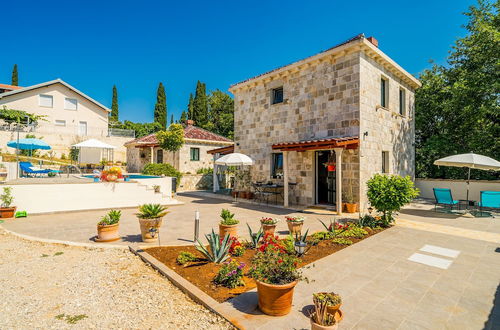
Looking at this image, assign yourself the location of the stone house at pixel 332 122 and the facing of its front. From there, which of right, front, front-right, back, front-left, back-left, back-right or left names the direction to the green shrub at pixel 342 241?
front-left

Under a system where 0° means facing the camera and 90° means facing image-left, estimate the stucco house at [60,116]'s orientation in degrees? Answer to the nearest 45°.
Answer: approximately 315°

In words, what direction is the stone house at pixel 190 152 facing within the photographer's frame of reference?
facing the viewer

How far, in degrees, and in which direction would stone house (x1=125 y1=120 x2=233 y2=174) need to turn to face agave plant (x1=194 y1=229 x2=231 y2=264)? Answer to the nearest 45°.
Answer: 0° — it already faces it

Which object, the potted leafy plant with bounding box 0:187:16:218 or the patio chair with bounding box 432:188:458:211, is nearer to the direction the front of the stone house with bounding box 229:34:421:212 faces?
the potted leafy plant

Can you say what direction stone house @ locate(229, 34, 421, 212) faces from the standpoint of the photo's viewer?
facing the viewer and to the left of the viewer

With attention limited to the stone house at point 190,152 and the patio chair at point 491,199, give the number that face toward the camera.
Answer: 1

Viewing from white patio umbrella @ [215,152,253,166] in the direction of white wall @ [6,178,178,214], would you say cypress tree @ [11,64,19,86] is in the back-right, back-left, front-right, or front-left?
front-right

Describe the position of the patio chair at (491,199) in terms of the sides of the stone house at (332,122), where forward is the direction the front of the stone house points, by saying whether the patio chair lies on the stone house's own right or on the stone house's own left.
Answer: on the stone house's own left

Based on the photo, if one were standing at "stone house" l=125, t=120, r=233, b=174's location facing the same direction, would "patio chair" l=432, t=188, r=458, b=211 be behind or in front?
in front

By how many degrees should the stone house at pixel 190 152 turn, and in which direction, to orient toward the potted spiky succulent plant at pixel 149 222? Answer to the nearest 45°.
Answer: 0° — it already faces it

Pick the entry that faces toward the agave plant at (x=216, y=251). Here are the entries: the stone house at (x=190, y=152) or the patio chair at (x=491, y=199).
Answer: the stone house

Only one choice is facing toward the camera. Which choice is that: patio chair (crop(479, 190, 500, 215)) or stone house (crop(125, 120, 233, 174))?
the stone house
